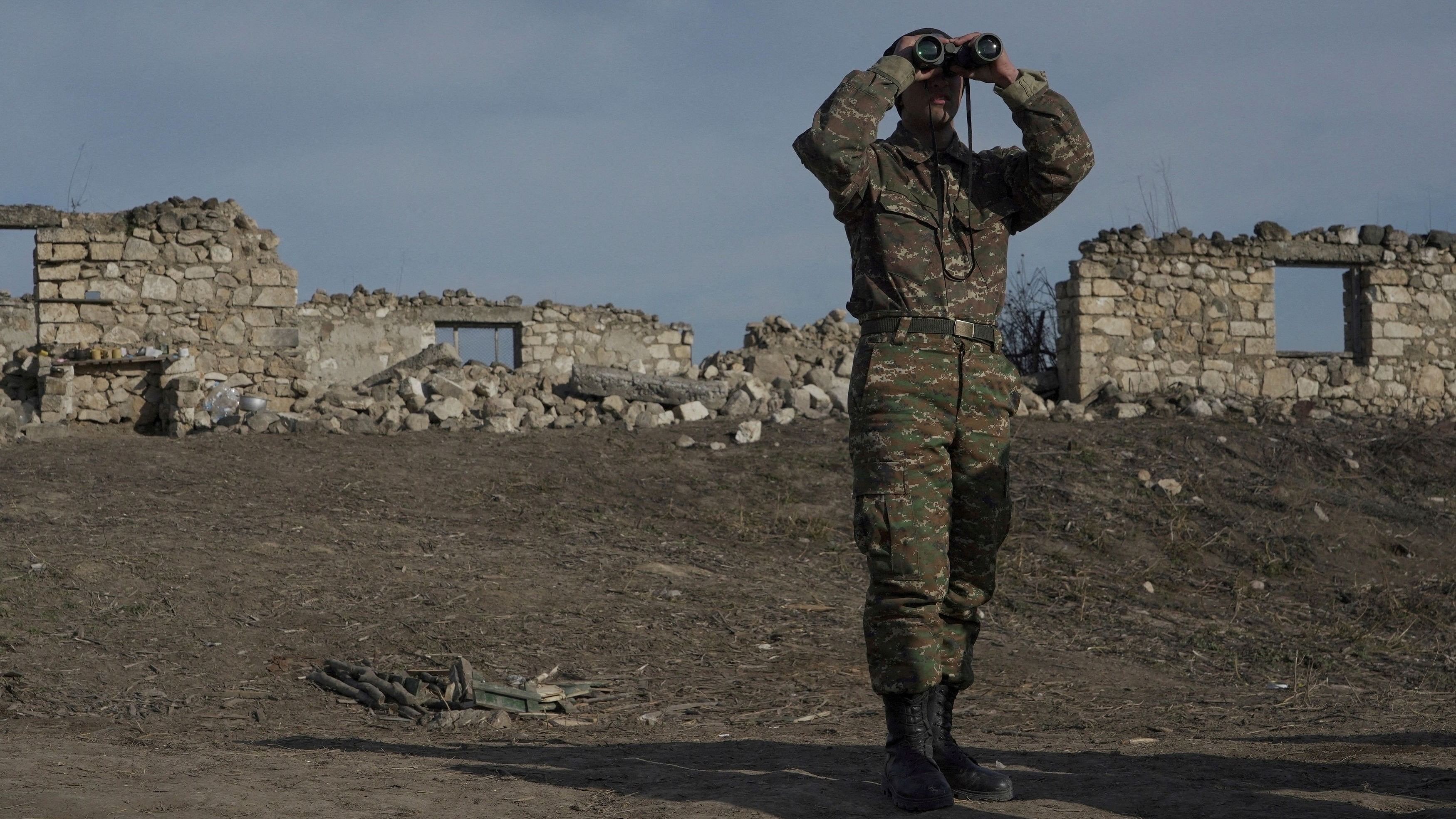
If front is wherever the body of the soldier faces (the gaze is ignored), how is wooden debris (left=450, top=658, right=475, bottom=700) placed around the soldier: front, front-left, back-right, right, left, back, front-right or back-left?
back

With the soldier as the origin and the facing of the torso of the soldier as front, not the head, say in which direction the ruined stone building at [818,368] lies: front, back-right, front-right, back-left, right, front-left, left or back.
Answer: back-left

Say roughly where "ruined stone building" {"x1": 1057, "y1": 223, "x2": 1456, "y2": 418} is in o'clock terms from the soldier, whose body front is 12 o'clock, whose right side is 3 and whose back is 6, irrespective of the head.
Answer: The ruined stone building is roughly at 8 o'clock from the soldier.

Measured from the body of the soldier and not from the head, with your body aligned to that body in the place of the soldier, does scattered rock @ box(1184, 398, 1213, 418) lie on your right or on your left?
on your left

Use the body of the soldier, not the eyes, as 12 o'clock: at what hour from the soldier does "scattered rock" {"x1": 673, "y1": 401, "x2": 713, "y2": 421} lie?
The scattered rock is roughly at 7 o'clock from the soldier.

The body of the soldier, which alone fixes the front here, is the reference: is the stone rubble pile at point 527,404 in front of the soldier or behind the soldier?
behind

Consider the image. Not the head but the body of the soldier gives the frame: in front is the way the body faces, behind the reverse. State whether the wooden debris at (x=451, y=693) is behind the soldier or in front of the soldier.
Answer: behind

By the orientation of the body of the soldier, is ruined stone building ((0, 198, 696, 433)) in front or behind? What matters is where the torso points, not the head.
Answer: behind

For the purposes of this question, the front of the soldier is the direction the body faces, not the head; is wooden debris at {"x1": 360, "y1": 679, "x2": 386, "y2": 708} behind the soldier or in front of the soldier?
behind

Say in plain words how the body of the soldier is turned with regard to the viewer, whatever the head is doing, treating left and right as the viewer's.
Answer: facing the viewer and to the right of the viewer
